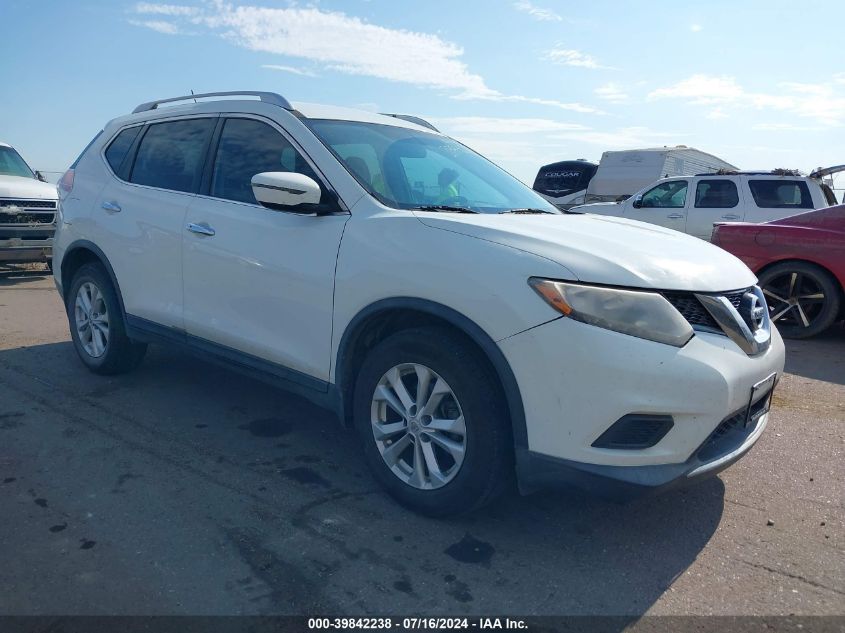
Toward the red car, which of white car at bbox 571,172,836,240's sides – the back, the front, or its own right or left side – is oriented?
left

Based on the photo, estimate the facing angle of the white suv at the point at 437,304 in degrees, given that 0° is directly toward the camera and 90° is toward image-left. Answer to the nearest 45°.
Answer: approximately 315°

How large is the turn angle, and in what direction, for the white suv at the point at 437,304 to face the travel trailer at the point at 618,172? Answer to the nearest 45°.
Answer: approximately 135° to its left

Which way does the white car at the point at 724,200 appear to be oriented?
to the viewer's left

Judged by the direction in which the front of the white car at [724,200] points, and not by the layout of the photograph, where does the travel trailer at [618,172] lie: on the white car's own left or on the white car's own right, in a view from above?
on the white car's own right

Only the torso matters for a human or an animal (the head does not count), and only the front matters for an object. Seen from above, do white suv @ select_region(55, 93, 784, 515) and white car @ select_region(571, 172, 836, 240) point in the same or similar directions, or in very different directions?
very different directions

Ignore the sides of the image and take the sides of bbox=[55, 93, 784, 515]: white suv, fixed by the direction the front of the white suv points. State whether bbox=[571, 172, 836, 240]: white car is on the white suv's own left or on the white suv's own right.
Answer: on the white suv's own left

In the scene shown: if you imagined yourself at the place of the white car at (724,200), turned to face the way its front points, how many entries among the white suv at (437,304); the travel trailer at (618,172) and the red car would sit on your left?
2

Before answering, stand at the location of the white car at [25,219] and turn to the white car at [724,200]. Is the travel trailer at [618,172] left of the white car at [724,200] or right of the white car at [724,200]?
left

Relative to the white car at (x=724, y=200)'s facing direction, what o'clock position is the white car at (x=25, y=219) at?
the white car at (x=25, y=219) is roughly at 11 o'clock from the white car at (x=724, y=200).

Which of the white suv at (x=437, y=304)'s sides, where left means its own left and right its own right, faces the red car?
left

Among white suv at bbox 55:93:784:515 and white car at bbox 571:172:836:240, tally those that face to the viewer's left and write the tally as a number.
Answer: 1

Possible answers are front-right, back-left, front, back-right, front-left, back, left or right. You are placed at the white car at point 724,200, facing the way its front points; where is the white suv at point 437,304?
left
